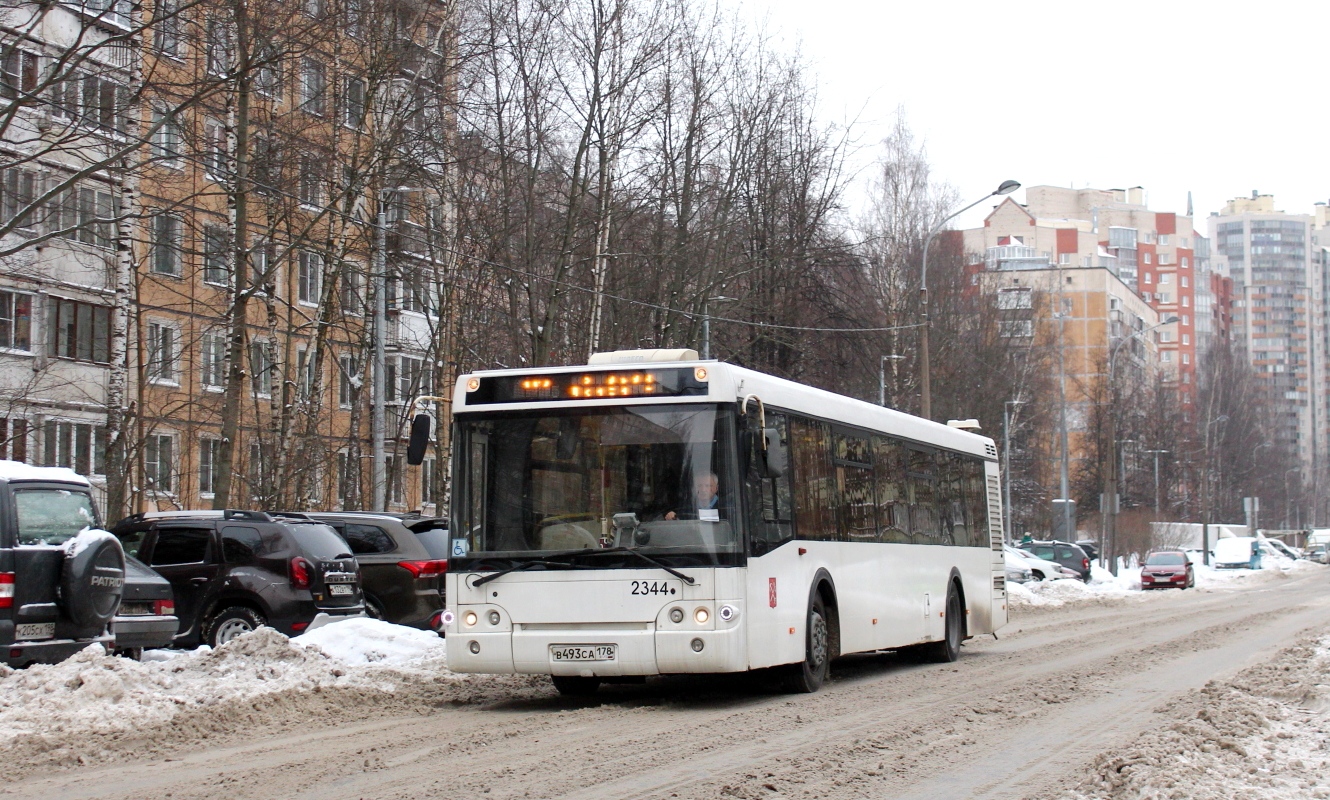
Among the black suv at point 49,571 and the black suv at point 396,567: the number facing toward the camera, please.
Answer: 0

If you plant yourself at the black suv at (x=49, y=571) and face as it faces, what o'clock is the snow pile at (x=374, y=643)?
The snow pile is roughly at 3 o'clock from the black suv.

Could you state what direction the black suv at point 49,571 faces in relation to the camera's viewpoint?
facing away from the viewer and to the left of the viewer

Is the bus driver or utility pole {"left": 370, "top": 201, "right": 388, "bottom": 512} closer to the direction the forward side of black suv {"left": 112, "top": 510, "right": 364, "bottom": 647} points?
the utility pole

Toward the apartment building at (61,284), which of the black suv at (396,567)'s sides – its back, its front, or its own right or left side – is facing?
front

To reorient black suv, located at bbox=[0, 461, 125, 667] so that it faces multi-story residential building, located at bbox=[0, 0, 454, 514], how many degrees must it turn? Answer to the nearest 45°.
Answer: approximately 45° to its right

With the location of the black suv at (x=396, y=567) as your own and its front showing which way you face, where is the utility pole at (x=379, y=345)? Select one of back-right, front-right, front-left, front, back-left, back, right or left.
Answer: front-right

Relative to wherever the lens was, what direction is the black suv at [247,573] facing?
facing away from the viewer and to the left of the viewer

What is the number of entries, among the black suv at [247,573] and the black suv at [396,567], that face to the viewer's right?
0

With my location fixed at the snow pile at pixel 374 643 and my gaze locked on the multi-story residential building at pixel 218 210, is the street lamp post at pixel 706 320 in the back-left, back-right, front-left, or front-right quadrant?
front-right

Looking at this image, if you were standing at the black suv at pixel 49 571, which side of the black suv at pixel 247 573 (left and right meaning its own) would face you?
left

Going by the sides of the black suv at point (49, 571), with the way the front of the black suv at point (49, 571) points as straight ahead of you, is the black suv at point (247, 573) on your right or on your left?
on your right

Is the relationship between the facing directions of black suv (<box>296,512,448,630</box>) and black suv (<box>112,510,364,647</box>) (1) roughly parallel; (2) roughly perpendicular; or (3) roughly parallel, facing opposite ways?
roughly parallel

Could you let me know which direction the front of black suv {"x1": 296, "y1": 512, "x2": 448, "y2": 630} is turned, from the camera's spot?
facing away from the viewer and to the left of the viewer
